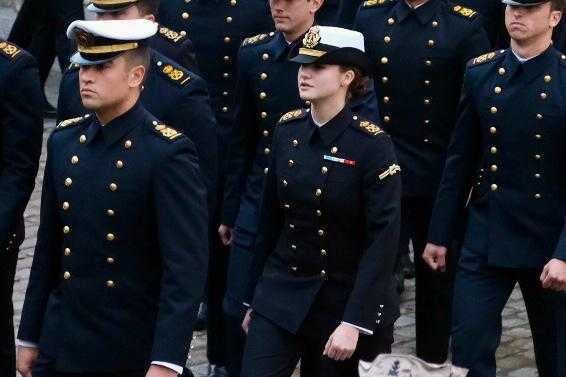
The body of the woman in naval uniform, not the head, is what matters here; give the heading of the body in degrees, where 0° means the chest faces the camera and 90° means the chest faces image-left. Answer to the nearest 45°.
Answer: approximately 45°

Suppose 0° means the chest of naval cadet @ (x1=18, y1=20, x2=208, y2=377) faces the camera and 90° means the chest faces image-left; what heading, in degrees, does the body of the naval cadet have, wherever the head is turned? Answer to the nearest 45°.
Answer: approximately 45°

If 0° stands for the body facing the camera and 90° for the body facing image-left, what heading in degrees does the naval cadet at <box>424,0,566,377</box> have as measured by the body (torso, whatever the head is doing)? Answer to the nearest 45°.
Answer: approximately 45°

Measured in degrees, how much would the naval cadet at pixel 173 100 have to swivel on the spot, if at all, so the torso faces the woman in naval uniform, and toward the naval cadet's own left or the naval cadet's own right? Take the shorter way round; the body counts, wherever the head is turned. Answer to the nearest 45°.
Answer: approximately 90° to the naval cadet's own left
